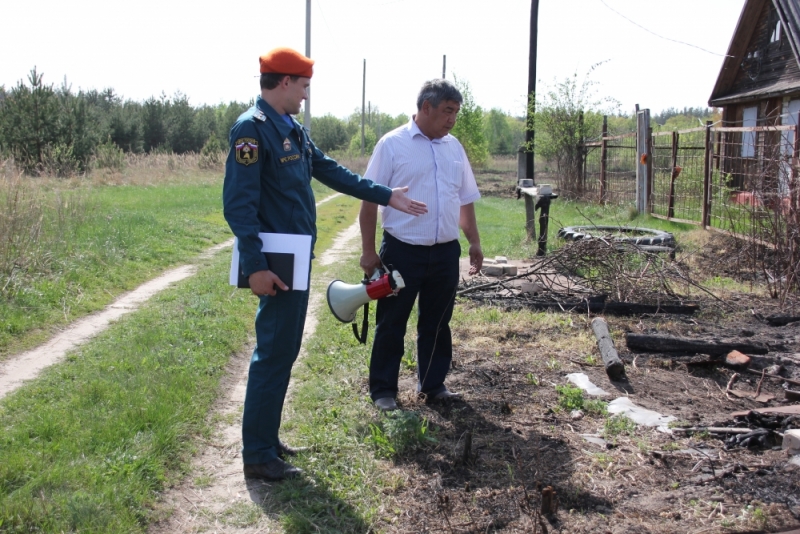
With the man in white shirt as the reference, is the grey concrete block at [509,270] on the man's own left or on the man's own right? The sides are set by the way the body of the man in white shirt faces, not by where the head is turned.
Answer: on the man's own left

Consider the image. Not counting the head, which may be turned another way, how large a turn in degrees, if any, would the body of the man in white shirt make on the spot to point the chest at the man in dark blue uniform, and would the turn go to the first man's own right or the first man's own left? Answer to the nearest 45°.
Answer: approximately 90° to the first man's own right

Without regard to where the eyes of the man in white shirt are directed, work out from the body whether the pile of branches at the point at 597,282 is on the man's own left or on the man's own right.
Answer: on the man's own left

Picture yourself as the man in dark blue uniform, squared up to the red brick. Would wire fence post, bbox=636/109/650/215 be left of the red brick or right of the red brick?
left

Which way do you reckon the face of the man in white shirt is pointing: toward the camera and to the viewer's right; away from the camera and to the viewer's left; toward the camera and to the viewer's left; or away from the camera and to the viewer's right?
toward the camera and to the viewer's right

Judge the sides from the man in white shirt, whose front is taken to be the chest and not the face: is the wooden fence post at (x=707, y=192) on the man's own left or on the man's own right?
on the man's own left

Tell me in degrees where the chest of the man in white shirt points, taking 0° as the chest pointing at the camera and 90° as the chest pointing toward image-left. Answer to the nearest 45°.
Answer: approximately 315°

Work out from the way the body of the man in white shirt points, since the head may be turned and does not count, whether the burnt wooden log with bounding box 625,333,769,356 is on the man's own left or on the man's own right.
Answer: on the man's own left

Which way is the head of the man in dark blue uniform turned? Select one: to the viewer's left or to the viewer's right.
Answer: to the viewer's right

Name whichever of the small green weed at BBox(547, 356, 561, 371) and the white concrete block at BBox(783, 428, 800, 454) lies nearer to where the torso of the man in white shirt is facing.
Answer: the white concrete block
